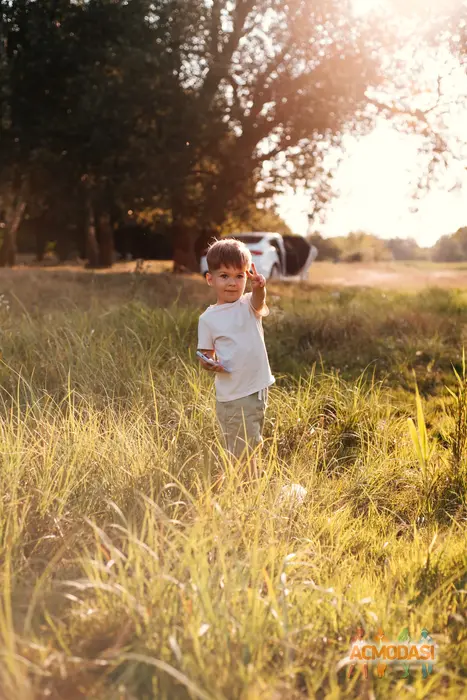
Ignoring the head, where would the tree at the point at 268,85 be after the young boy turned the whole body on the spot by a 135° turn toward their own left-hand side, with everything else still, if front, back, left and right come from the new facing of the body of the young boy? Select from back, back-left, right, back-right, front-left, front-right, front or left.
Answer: front

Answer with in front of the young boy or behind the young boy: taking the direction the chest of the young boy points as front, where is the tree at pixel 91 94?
behind

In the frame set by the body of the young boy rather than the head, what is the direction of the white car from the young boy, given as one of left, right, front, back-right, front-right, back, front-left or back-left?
back-left

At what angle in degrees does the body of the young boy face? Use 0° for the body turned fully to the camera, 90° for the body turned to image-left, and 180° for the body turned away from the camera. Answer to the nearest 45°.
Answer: approximately 315°
